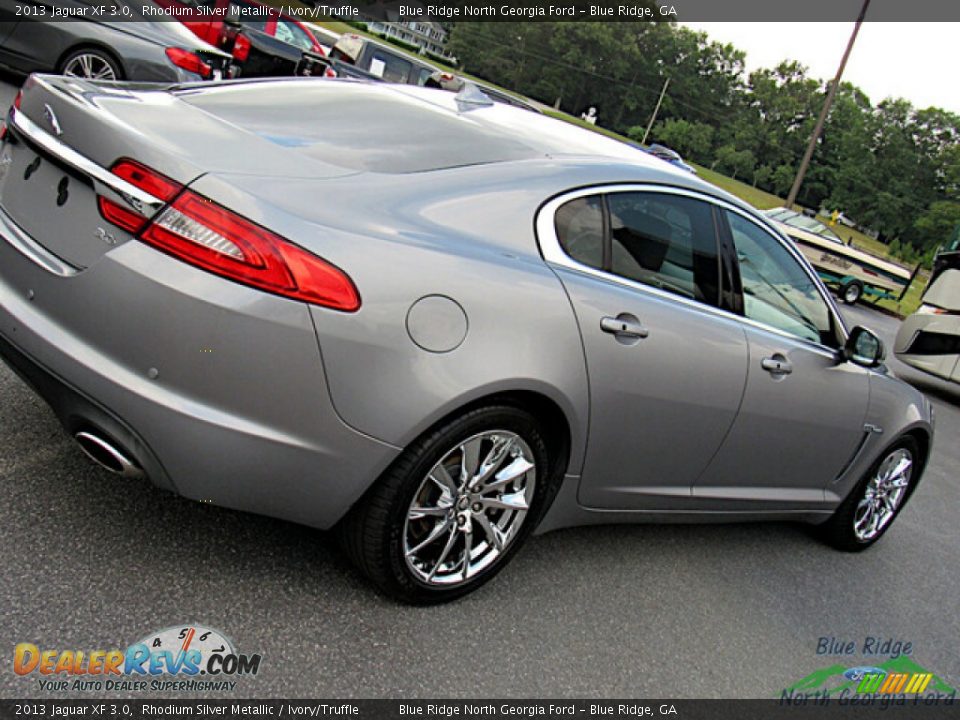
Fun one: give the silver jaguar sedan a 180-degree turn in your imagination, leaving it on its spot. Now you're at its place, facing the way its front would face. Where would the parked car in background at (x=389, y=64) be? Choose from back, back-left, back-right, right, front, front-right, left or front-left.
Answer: back-right

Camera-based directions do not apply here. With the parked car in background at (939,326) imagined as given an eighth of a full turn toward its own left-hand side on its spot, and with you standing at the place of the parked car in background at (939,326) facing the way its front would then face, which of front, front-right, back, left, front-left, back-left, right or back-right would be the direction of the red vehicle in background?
right

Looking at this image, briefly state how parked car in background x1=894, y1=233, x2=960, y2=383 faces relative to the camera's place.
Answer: facing the viewer and to the left of the viewer

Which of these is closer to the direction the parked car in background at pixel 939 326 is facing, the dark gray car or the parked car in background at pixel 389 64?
the dark gray car

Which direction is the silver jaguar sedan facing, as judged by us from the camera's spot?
facing away from the viewer and to the right of the viewer

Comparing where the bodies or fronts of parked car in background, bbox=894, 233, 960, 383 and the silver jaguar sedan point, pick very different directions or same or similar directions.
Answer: very different directions

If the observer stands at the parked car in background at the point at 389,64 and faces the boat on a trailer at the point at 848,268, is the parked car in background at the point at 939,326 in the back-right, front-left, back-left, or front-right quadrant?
front-right

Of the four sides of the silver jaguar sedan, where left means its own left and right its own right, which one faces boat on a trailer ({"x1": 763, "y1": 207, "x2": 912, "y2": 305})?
front

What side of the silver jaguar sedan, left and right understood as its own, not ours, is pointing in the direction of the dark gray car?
left

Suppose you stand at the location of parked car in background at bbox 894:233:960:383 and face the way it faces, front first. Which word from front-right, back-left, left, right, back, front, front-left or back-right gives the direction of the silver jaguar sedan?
front-left
